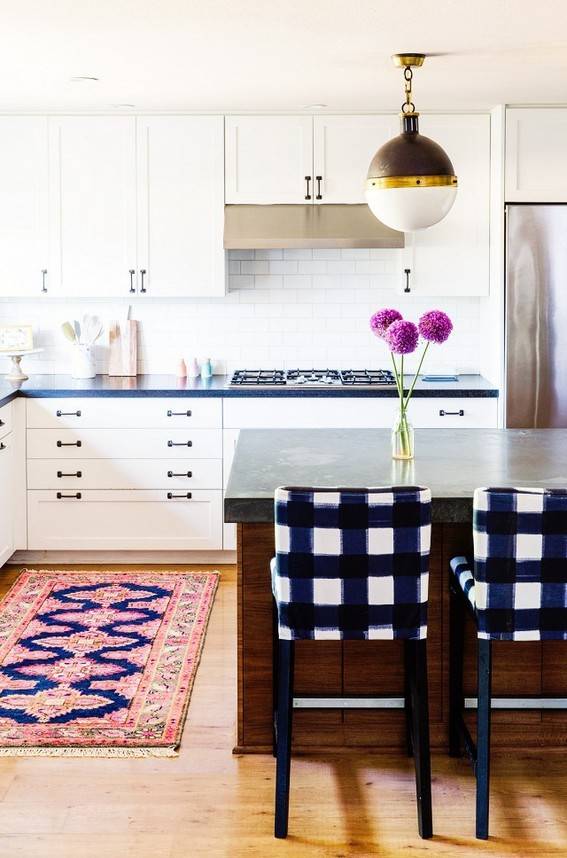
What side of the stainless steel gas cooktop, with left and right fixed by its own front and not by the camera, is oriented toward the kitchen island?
front

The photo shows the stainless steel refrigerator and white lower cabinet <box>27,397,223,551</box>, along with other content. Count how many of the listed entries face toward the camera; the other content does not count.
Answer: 2

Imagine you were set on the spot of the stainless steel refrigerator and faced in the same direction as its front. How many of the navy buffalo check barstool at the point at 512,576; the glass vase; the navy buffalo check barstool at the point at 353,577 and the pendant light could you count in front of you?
4

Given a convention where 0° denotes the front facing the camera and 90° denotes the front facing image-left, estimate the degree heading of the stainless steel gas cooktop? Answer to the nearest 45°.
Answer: approximately 0°

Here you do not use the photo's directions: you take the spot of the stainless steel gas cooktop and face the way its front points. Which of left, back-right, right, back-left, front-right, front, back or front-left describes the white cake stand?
right

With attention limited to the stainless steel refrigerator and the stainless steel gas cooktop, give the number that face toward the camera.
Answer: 2

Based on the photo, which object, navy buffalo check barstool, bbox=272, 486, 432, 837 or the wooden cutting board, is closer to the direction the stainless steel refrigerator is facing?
the navy buffalo check barstool
